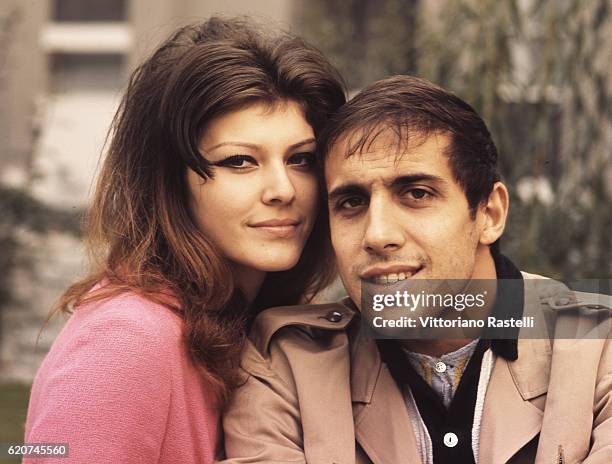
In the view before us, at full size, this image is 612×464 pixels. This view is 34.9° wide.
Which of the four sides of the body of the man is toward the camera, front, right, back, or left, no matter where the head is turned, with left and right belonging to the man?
front

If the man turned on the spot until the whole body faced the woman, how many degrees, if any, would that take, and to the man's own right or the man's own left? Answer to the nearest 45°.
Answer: approximately 90° to the man's own right
